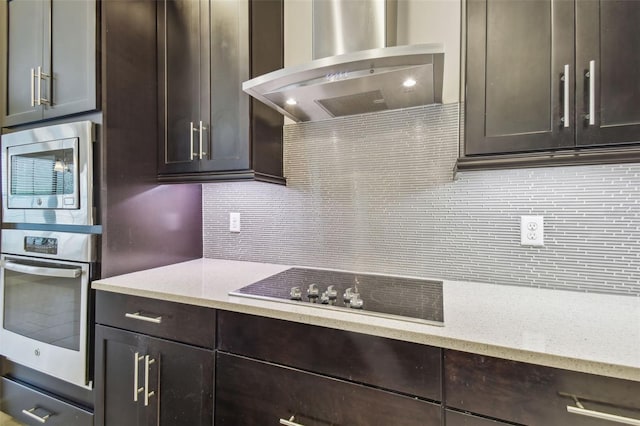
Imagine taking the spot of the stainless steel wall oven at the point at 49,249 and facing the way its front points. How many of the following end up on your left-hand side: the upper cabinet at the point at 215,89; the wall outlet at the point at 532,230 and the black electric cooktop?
3

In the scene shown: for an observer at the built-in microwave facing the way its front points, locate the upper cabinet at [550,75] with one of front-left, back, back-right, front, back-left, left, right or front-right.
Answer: left

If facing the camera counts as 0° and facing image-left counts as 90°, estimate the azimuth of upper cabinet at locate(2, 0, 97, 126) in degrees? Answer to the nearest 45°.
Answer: approximately 45°

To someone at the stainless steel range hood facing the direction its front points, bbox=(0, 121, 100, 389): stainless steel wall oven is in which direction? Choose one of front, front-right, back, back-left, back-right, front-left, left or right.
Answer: front-right

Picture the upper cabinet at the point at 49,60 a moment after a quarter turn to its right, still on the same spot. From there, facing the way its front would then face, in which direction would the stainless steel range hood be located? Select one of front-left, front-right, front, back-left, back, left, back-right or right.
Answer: back

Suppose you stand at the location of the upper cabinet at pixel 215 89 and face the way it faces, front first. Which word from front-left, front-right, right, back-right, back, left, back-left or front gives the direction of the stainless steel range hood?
left

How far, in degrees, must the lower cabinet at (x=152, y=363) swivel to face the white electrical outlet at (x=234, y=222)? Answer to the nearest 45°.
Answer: approximately 180°

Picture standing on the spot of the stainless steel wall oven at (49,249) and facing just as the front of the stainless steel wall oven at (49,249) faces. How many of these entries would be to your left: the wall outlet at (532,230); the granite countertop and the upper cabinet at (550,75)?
3

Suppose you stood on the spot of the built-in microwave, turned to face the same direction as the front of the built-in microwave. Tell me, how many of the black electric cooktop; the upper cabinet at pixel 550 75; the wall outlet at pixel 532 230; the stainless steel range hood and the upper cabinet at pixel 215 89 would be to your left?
5
